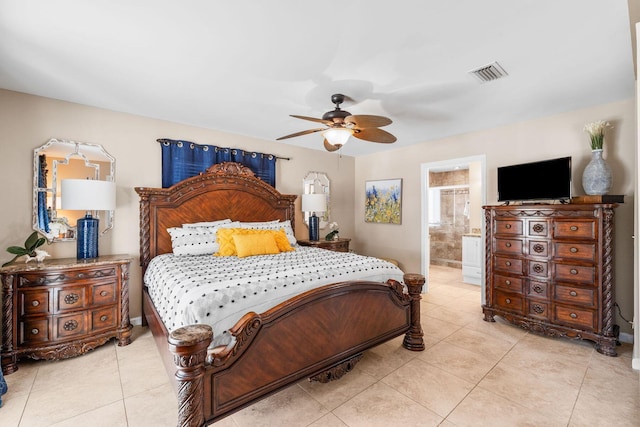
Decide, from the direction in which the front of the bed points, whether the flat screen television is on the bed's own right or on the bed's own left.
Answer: on the bed's own left

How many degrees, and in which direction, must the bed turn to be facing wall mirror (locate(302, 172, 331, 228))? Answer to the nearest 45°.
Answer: approximately 135° to its left

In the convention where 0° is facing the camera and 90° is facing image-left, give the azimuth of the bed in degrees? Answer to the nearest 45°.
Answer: approximately 315°

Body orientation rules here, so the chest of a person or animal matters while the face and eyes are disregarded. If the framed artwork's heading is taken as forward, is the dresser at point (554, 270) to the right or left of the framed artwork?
on its left

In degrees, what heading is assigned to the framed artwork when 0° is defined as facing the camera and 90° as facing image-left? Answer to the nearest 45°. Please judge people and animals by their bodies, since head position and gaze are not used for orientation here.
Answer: approximately 45°

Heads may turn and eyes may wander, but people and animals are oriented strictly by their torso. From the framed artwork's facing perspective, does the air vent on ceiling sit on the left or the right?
on its left
